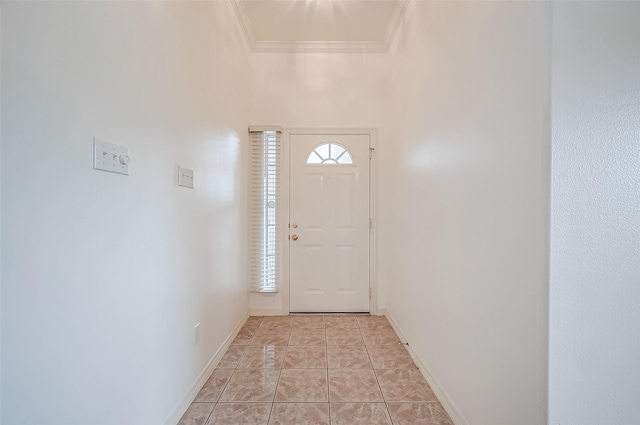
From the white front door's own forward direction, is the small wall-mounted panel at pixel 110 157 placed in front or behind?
in front

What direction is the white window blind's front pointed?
toward the camera

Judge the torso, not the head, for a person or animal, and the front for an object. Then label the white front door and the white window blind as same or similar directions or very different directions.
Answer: same or similar directions

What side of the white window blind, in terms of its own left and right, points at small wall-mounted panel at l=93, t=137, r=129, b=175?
front

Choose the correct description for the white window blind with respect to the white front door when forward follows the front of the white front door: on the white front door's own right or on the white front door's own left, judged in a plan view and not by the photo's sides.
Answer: on the white front door's own right

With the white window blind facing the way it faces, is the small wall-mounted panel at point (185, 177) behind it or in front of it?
in front

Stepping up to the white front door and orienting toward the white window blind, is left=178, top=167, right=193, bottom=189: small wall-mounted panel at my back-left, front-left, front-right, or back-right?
front-left

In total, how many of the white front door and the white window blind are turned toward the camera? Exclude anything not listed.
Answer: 2

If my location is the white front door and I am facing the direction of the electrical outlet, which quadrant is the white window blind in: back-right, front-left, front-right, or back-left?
front-right

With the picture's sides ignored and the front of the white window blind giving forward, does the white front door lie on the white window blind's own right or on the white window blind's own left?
on the white window blind's own left

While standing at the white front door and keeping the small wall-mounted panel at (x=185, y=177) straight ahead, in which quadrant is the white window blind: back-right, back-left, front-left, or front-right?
front-right

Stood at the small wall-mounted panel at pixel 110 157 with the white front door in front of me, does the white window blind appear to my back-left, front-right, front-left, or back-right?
front-left
